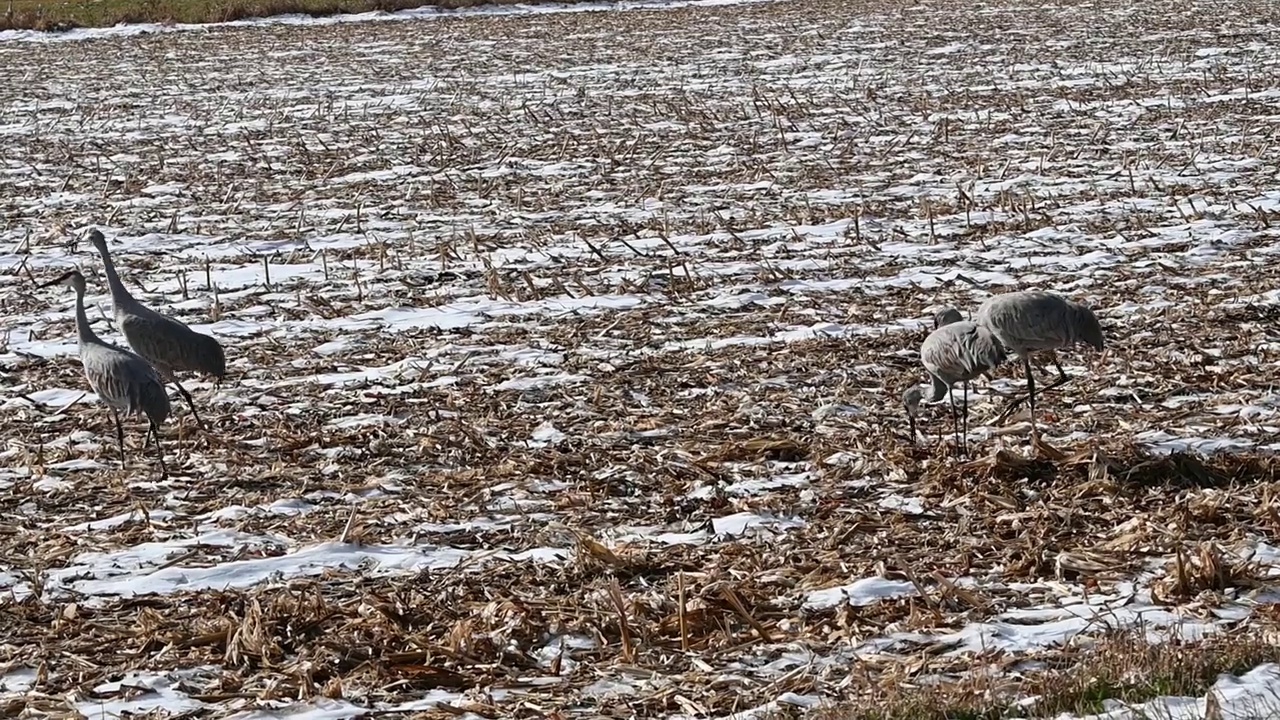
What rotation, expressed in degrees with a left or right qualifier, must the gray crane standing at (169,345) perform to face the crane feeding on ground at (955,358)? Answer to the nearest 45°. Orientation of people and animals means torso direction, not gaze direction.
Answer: approximately 135° to its left

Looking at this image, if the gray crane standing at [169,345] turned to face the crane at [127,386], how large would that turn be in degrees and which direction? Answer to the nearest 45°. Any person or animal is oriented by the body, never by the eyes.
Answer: approximately 90° to its left

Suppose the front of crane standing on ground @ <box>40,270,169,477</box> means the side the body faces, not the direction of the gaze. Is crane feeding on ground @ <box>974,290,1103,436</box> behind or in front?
behind

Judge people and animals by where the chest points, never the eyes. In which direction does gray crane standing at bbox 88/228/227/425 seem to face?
to the viewer's left

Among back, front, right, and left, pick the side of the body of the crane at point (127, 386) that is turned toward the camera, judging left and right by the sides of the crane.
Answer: left

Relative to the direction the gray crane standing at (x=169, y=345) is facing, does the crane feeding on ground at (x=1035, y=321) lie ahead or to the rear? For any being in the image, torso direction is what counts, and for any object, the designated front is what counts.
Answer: to the rear
